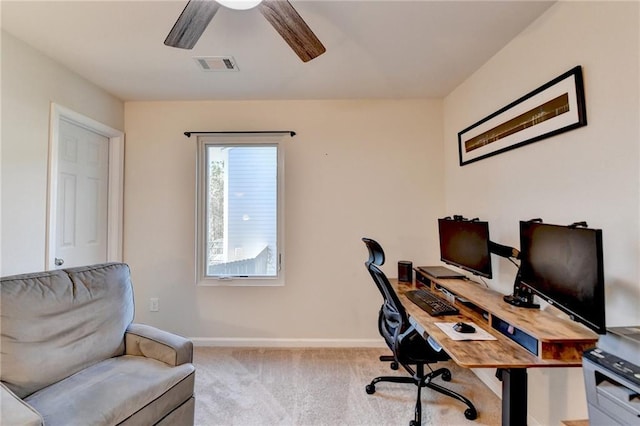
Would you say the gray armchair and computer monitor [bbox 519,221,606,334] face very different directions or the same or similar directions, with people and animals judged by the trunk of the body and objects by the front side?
very different directions

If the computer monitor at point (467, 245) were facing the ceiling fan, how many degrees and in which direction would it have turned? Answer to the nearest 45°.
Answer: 0° — it already faces it

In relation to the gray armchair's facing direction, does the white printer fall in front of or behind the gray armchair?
in front

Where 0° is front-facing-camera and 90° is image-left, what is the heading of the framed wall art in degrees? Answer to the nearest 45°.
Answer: approximately 45°

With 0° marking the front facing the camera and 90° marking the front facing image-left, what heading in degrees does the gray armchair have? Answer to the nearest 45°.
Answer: approximately 315°

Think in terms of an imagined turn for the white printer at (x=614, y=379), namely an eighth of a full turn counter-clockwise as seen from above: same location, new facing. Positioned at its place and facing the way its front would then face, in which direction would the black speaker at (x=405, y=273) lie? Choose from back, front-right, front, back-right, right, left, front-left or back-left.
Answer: back-right

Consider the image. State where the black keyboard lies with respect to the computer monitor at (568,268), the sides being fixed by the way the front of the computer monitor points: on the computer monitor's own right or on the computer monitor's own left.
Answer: on the computer monitor's own right

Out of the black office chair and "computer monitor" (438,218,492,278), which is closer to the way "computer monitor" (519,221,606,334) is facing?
the black office chair

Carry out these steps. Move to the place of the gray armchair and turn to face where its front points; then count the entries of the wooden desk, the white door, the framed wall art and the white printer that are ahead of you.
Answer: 3
